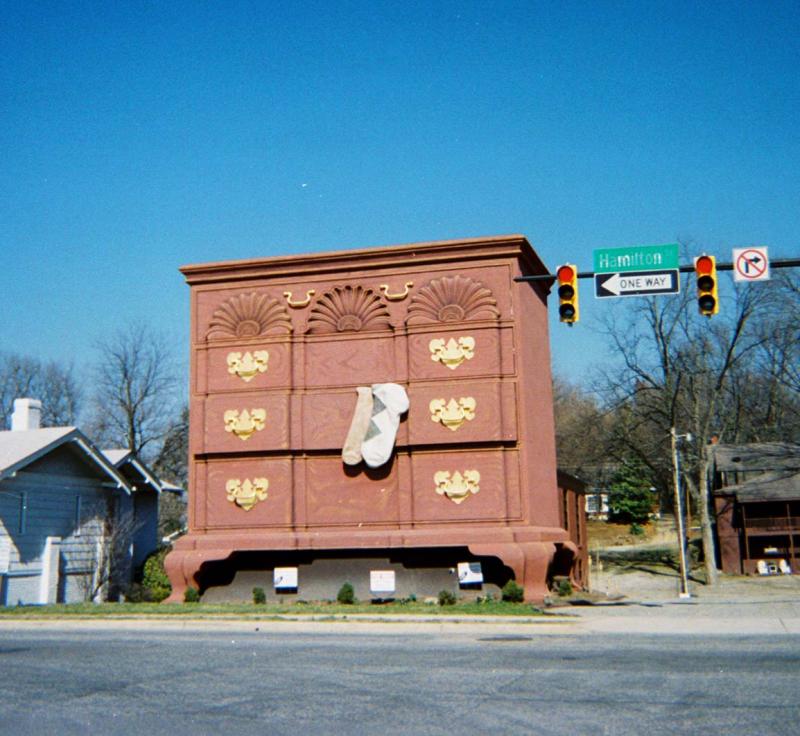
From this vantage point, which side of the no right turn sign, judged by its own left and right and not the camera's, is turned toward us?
front

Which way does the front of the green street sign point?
toward the camera

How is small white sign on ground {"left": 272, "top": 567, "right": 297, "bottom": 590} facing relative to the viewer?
toward the camera

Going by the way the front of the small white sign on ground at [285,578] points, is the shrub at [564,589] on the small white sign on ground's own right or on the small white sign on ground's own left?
on the small white sign on ground's own left

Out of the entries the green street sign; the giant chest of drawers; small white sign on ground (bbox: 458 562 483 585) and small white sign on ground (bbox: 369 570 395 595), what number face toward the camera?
4

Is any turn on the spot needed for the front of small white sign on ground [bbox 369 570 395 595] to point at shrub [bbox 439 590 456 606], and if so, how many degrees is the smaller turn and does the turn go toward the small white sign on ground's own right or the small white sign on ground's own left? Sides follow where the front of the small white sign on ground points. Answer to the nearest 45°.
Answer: approximately 45° to the small white sign on ground's own left

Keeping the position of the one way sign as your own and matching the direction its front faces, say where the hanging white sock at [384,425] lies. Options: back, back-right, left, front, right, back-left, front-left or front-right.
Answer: back-right

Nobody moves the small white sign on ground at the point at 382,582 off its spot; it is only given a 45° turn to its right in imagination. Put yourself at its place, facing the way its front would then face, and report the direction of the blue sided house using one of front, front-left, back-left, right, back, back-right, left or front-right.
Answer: right

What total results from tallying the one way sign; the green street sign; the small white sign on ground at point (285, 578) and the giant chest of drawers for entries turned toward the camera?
4

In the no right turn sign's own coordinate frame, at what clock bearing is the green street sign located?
The green street sign is roughly at 3 o'clock from the no right turn sign.
